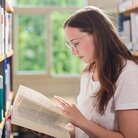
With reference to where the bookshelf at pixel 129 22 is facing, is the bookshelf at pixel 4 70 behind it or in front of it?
in front

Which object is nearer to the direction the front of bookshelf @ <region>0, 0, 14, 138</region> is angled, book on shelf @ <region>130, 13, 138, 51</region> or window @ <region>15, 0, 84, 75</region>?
the book on shelf

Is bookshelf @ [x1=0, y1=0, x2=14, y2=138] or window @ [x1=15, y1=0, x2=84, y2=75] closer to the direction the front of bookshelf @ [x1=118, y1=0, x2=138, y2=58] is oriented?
the bookshelf

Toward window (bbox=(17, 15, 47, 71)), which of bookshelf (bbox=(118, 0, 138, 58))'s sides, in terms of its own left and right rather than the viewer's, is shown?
right

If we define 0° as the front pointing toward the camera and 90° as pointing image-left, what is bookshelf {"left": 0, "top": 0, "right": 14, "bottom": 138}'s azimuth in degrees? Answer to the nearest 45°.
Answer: approximately 270°

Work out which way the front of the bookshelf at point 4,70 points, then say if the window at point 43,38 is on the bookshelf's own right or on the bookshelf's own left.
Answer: on the bookshelf's own left

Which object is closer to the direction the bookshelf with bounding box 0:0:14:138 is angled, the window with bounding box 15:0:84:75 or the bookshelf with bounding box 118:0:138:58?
the bookshelf

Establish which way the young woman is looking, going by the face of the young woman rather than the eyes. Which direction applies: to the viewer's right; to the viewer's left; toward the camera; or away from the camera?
to the viewer's left

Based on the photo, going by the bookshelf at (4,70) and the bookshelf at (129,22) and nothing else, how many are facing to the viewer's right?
1

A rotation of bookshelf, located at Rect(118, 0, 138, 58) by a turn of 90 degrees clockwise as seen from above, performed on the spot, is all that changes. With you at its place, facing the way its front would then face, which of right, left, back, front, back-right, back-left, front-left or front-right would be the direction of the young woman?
back-left

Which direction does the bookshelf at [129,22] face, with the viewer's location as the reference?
facing the viewer and to the left of the viewer

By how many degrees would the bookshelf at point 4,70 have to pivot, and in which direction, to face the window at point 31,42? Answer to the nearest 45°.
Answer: approximately 90° to its left

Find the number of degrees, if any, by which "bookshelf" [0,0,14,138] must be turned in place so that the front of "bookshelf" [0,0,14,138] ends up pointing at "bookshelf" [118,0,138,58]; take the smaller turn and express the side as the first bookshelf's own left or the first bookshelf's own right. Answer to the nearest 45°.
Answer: approximately 45° to the first bookshelf's own left

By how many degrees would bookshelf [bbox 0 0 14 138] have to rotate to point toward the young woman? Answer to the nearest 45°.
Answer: approximately 45° to its right
